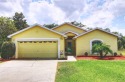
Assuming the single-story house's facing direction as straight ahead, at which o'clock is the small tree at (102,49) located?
The small tree is roughly at 9 o'clock from the single-story house.

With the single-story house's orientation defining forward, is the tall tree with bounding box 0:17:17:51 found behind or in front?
behind

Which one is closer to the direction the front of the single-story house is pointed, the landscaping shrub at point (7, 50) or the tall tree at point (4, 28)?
the landscaping shrub

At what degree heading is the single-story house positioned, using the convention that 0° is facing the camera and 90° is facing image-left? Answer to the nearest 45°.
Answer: approximately 0°

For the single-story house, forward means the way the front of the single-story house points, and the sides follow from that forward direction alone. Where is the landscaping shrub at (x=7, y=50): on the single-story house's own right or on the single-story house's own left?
on the single-story house's own right
